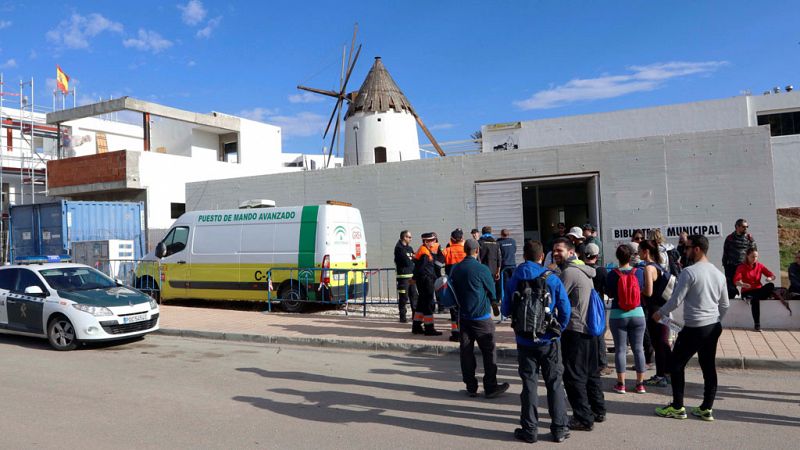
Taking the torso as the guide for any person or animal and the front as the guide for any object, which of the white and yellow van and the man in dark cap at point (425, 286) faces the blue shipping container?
the white and yellow van

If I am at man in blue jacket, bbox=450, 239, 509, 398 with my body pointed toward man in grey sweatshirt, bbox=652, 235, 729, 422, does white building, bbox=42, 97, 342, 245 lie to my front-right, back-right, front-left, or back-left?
back-left

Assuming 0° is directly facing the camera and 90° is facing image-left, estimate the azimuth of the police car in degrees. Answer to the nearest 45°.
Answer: approximately 315°

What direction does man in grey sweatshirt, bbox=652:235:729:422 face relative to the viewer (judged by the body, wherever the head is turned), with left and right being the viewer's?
facing away from the viewer and to the left of the viewer

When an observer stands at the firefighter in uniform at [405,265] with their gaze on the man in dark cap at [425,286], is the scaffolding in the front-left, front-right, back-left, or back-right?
back-right

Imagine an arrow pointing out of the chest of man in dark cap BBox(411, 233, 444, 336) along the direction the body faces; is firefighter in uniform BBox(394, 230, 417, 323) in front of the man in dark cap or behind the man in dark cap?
behind

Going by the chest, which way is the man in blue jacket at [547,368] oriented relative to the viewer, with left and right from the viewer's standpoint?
facing away from the viewer
